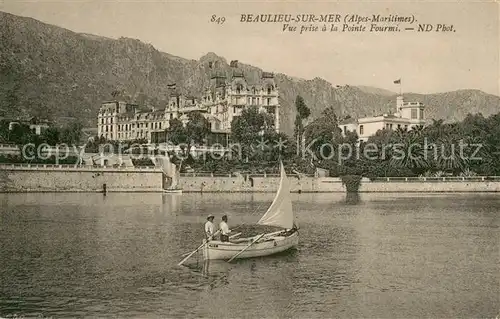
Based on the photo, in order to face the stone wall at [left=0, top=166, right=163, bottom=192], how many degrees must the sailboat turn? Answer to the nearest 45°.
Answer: approximately 90° to its left

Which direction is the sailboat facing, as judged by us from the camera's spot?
facing away from the viewer and to the right of the viewer
